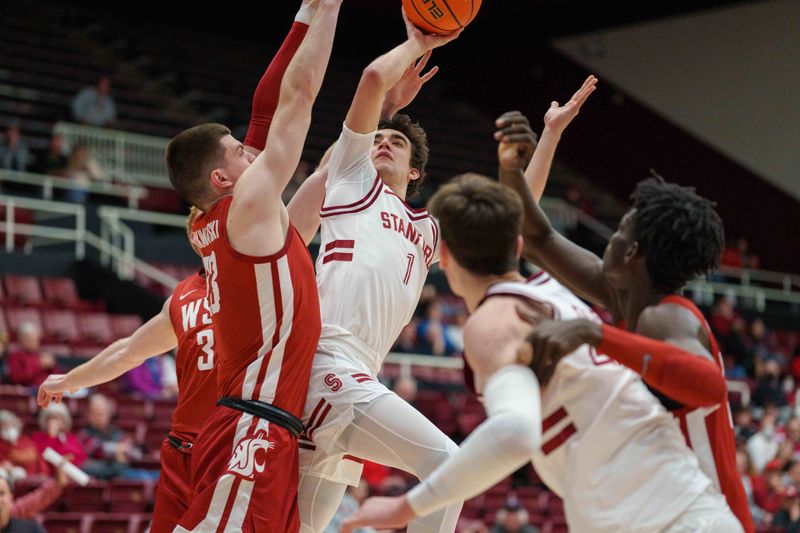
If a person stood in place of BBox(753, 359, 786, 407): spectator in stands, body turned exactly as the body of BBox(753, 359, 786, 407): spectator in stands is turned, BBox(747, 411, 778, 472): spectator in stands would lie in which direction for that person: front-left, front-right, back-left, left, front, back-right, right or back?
front-left

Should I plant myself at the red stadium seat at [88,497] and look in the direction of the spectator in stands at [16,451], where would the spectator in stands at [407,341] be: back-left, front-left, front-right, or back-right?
back-right

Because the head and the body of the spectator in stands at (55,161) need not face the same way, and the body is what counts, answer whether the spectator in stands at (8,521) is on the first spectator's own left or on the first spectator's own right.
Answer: on the first spectator's own right

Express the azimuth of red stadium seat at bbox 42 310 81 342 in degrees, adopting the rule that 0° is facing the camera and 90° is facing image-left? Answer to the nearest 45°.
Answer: approximately 315°

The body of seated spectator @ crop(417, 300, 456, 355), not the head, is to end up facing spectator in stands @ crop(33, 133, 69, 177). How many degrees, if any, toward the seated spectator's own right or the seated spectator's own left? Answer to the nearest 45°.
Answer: approximately 90° to the seated spectator's own right

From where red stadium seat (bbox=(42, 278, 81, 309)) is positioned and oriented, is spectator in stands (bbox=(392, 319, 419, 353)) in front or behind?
in front

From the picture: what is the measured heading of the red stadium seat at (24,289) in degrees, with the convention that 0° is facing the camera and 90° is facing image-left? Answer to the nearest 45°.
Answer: approximately 315°

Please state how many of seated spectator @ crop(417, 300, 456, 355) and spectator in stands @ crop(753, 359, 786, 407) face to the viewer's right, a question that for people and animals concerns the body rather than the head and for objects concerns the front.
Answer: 0

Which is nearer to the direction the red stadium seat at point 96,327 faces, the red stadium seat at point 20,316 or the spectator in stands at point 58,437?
the spectator in stands

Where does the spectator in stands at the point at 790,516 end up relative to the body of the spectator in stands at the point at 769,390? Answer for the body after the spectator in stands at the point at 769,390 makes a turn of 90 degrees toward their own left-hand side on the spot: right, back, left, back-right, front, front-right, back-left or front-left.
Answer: front-right
